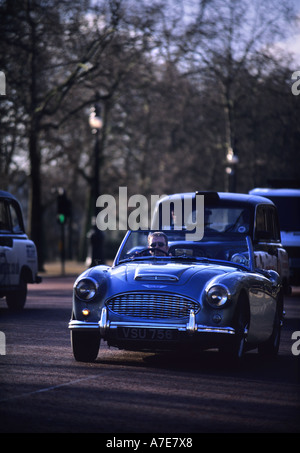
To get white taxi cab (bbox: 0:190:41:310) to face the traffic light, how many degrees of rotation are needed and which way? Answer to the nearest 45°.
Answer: approximately 90° to its right

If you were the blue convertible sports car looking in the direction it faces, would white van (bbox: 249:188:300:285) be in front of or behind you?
behind

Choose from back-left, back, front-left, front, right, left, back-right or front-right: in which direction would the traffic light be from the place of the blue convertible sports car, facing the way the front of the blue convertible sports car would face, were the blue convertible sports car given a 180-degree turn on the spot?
front-left

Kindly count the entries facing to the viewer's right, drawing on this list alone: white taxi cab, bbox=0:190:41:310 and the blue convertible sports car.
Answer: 0

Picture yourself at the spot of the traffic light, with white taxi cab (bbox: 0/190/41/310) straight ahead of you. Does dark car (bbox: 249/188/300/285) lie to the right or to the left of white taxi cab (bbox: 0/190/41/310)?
left

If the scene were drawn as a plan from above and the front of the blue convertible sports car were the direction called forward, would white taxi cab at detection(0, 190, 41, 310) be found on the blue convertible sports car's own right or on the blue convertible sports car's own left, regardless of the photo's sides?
on the blue convertible sports car's own right
